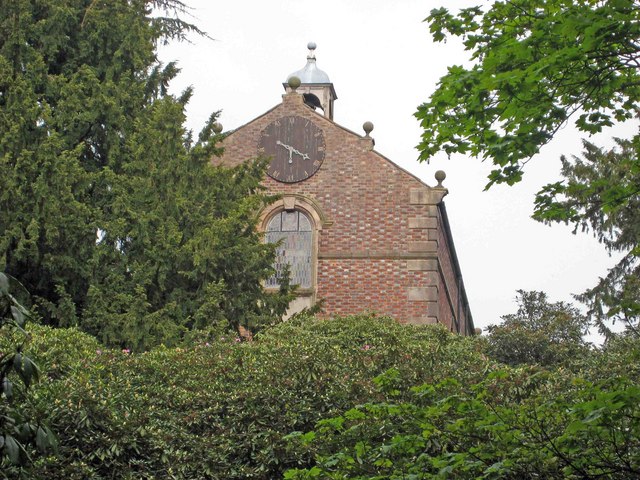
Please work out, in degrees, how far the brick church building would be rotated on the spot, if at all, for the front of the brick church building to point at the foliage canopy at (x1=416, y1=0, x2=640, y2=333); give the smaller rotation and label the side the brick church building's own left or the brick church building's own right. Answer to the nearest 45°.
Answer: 0° — it already faces it

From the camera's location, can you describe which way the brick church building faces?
facing the viewer

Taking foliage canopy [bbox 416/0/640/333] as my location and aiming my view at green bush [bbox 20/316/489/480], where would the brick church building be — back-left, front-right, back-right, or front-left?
front-right

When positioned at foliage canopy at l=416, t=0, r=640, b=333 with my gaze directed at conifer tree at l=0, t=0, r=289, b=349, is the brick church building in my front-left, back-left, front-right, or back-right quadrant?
front-right

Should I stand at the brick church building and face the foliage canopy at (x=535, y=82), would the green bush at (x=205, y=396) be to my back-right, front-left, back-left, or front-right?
front-right
